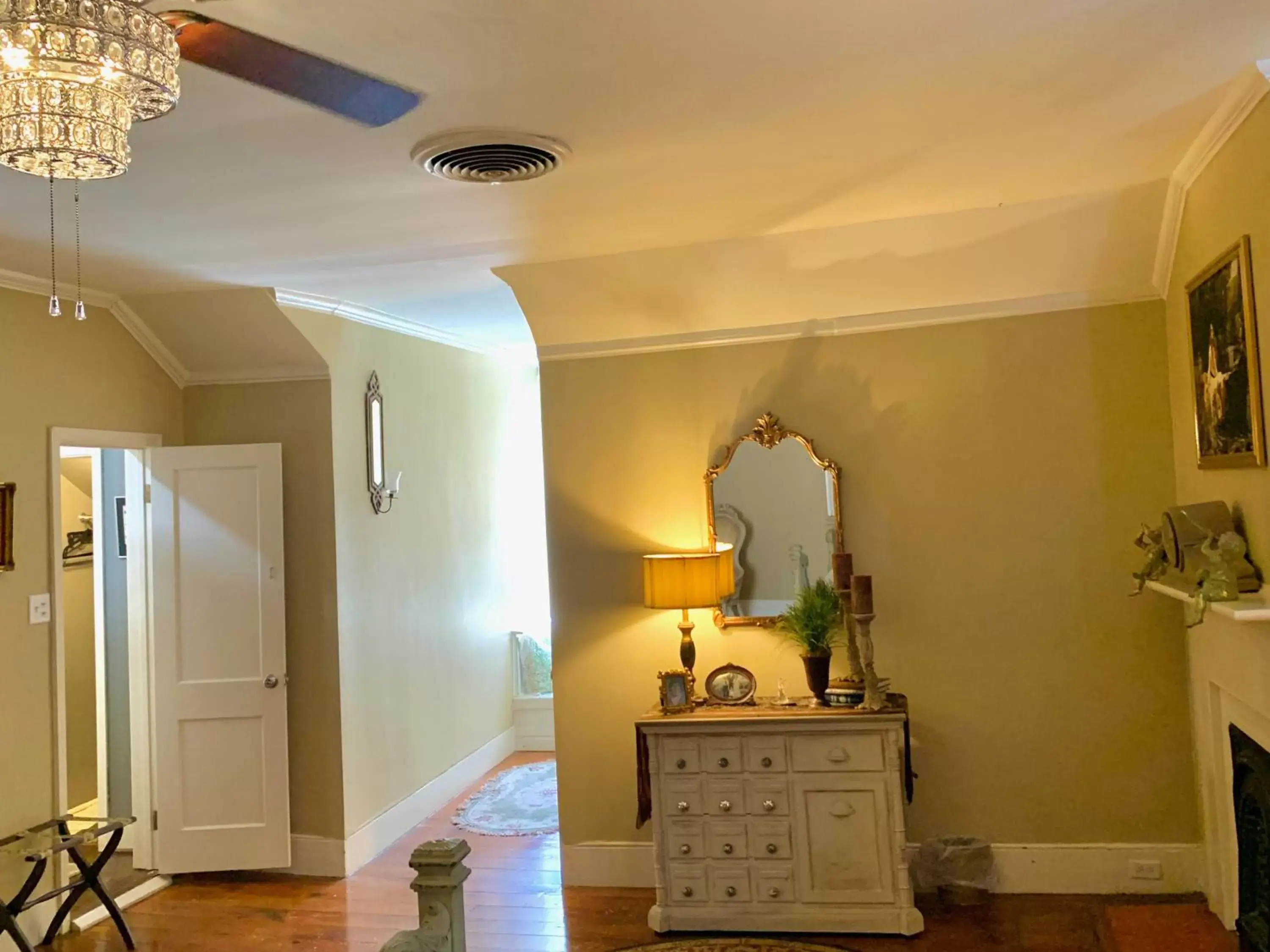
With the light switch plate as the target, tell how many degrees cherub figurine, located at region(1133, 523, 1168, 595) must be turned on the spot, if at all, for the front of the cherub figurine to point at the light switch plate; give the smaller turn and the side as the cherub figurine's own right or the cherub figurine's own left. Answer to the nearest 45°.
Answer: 0° — it already faces it

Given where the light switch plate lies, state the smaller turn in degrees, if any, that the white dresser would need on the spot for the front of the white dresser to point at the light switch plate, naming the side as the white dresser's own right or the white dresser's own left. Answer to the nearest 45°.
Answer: approximately 90° to the white dresser's own right

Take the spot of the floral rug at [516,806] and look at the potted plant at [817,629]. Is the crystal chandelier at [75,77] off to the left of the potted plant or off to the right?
right

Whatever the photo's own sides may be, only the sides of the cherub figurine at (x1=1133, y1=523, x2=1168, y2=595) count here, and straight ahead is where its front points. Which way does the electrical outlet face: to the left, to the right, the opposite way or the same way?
to the left

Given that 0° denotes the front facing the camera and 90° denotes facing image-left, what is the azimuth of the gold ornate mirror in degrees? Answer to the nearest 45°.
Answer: approximately 0°

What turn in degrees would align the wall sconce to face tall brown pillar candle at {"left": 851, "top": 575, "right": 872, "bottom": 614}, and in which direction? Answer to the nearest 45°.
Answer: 0° — it already faces it

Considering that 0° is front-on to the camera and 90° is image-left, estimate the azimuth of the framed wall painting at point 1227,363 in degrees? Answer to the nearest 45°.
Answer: approximately 45°

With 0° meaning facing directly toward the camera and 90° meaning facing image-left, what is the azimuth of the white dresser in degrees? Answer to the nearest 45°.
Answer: approximately 0°

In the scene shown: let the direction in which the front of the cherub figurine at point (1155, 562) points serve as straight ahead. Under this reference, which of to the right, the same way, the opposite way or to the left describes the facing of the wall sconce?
the opposite way

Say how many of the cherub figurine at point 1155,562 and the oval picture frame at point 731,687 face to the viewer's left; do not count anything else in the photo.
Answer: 1
